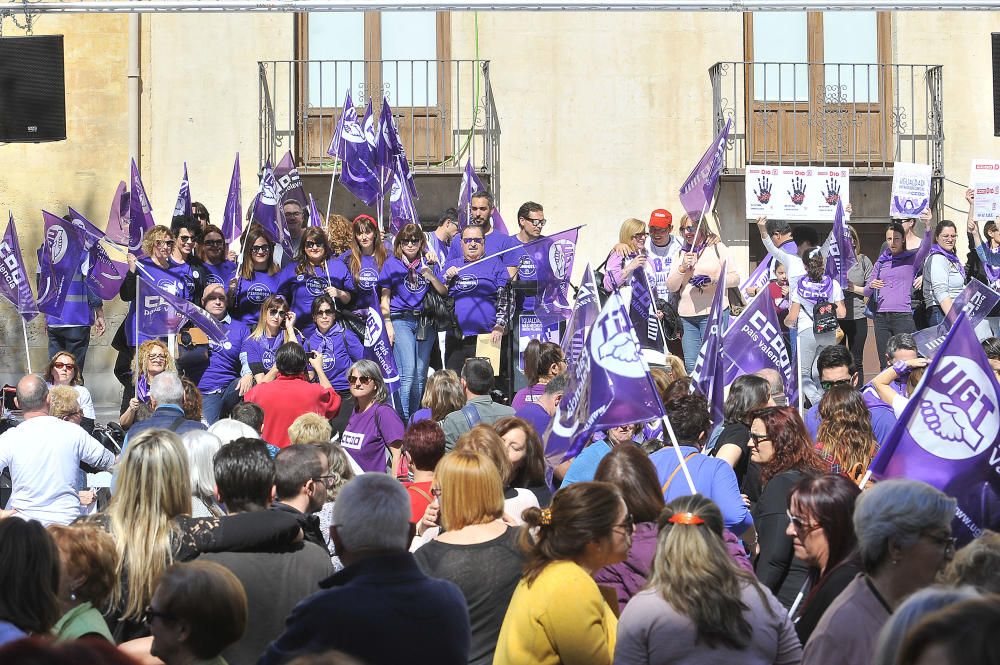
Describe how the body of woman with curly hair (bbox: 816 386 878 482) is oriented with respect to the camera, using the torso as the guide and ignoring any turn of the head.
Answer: away from the camera

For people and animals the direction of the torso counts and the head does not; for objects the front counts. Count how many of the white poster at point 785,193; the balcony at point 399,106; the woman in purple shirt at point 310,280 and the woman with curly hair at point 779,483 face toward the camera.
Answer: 3

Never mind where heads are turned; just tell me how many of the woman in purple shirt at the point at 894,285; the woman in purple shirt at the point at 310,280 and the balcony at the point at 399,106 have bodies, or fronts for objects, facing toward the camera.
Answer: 3

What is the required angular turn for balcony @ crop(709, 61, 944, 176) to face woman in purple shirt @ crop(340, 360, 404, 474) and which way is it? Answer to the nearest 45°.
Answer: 0° — it already faces them

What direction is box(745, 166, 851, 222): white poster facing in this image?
toward the camera

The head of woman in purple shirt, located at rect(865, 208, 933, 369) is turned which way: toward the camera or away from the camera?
toward the camera

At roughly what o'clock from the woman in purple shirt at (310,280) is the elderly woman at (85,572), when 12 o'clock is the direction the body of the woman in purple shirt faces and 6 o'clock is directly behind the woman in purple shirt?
The elderly woman is roughly at 12 o'clock from the woman in purple shirt.

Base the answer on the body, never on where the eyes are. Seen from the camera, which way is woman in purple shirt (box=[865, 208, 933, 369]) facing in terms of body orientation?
toward the camera

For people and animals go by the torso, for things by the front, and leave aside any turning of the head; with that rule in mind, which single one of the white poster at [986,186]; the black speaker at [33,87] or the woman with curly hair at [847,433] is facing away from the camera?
the woman with curly hair

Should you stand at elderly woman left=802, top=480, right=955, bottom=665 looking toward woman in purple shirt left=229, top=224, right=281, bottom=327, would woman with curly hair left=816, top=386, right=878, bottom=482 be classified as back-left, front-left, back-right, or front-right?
front-right

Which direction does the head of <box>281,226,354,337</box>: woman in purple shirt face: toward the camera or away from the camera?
toward the camera

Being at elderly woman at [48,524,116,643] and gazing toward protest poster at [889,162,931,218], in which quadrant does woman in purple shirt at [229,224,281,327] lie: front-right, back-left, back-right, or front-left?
front-left

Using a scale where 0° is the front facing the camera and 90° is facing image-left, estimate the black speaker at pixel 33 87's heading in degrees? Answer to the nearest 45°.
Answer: approximately 0°
